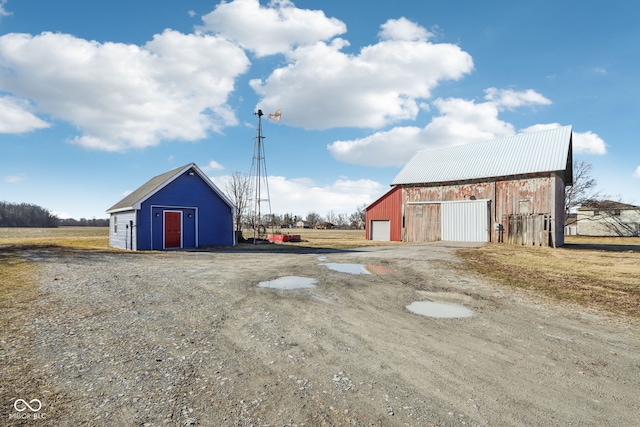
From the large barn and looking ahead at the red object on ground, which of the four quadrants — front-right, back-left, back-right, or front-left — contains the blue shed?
front-left

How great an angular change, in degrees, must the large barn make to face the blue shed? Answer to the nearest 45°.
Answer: approximately 45° to its right

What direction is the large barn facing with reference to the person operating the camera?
facing the viewer

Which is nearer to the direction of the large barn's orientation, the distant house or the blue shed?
the blue shed

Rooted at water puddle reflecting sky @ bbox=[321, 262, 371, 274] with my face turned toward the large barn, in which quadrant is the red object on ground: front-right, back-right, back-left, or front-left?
front-left

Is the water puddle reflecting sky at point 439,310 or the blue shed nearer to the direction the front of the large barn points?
the water puddle reflecting sky

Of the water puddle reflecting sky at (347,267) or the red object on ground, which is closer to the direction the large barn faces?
the water puddle reflecting sky

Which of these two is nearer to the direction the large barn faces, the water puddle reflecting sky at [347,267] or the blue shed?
the water puddle reflecting sky

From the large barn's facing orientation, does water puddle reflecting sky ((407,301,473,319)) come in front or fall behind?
in front

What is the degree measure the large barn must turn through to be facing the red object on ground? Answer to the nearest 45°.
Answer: approximately 90° to its right

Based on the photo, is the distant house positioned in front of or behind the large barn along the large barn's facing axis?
behind

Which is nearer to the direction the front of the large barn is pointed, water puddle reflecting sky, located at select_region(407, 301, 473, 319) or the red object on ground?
the water puddle reflecting sky
